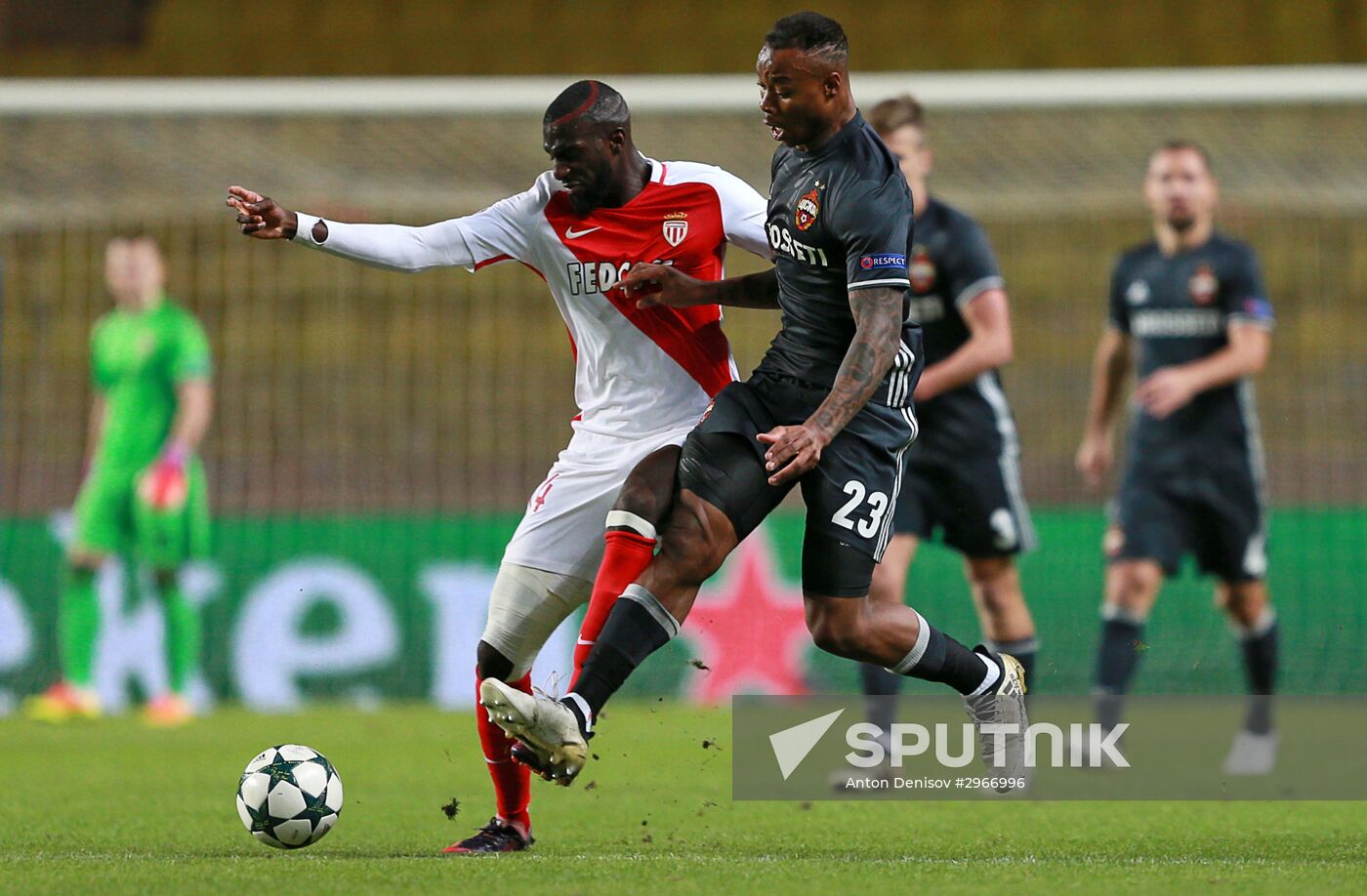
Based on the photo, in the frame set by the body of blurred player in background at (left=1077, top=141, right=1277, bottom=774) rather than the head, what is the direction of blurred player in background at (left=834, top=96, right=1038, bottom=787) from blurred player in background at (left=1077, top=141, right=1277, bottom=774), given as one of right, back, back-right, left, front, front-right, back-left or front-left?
front-right

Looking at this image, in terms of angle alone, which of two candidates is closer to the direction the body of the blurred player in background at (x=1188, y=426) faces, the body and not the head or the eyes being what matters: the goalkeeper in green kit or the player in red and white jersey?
the player in red and white jersey

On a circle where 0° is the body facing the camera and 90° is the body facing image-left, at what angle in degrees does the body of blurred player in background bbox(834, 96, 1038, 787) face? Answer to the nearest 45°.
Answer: approximately 45°

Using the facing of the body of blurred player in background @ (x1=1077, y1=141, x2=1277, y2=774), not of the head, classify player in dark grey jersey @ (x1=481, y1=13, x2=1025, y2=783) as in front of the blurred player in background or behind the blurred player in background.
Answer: in front

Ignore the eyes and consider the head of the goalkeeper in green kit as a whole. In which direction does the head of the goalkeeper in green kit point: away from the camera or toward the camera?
toward the camera

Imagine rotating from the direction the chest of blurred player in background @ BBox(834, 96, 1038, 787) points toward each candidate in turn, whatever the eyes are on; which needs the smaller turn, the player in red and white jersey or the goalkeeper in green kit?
the player in red and white jersey

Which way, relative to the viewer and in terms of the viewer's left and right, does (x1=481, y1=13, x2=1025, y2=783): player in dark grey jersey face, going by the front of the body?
facing the viewer and to the left of the viewer

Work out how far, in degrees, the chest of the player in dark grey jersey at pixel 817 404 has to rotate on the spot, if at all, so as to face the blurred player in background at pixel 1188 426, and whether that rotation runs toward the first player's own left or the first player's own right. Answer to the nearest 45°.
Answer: approximately 180°

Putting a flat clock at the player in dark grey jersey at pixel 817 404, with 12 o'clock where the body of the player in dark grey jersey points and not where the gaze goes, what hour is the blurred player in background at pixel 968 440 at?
The blurred player in background is roughly at 5 o'clock from the player in dark grey jersey.

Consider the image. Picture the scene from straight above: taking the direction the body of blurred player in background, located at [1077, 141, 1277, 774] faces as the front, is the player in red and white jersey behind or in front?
in front

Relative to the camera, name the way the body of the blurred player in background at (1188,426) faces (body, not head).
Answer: toward the camera

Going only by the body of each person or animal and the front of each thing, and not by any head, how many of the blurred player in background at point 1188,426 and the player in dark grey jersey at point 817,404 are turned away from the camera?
0

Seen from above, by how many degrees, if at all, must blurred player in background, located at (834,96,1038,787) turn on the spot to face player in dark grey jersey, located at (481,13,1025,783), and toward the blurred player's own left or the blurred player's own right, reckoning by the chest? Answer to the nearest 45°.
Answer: approximately 45° to the blurred player's own left

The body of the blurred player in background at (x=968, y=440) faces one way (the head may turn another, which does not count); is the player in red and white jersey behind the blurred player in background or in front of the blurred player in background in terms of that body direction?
in front

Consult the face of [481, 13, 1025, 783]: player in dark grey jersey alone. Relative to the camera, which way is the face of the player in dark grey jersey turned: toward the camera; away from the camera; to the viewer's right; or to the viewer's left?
to the viewer's left
